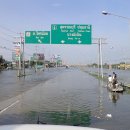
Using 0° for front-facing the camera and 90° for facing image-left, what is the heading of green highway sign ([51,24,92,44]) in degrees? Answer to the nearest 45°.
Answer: approximately 0°
